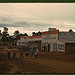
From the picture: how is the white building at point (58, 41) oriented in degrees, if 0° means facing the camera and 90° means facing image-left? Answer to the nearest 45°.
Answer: approximately 45°
